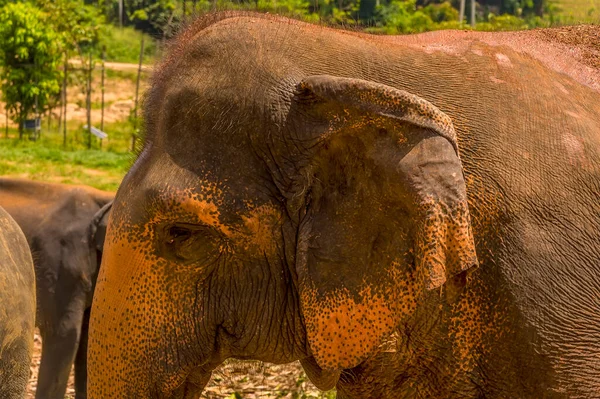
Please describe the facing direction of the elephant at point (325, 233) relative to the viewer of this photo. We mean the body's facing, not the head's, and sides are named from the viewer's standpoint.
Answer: facing to the left of the viewer

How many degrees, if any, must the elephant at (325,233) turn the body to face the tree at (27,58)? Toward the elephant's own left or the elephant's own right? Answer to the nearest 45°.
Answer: approximately 90° to the elephant's own right
